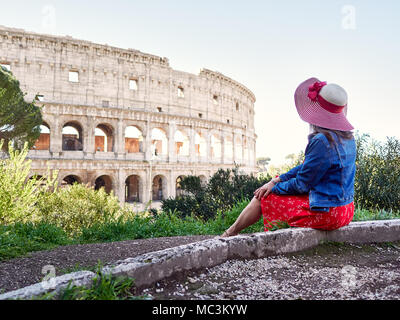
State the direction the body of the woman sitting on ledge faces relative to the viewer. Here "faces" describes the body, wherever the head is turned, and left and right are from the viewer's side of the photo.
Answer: facing away from the viewer and to the left of the viewer

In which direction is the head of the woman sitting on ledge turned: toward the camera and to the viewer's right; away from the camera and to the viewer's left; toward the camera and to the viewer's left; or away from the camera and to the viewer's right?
away from the camera and to the viewer's left

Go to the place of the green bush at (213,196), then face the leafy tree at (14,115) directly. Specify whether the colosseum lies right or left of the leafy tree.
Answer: right

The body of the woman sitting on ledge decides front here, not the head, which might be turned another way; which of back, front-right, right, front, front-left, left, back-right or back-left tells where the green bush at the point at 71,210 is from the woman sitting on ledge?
front

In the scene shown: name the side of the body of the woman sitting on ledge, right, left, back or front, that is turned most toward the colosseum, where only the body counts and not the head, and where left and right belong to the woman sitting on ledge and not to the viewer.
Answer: front

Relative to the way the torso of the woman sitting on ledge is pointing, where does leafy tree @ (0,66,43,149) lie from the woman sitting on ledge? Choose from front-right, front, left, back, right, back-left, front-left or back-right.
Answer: front

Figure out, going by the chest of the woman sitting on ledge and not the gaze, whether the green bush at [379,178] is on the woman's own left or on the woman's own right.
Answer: on the woman's own right

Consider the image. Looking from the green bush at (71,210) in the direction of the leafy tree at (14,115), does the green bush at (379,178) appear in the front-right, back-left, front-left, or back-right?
back-right

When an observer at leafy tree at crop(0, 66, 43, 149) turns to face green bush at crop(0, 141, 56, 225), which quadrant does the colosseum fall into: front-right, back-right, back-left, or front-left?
back-left
